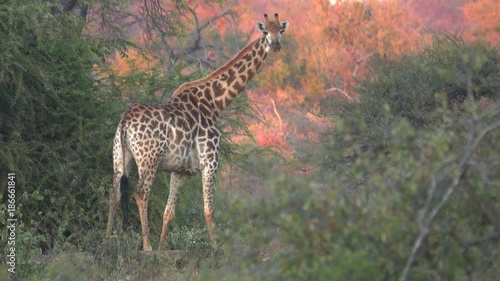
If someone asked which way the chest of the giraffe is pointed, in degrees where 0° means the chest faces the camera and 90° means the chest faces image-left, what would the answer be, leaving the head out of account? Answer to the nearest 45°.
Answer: approximately 225°

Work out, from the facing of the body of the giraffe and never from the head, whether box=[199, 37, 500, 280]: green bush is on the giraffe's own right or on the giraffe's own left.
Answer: on the giraffe's own right
